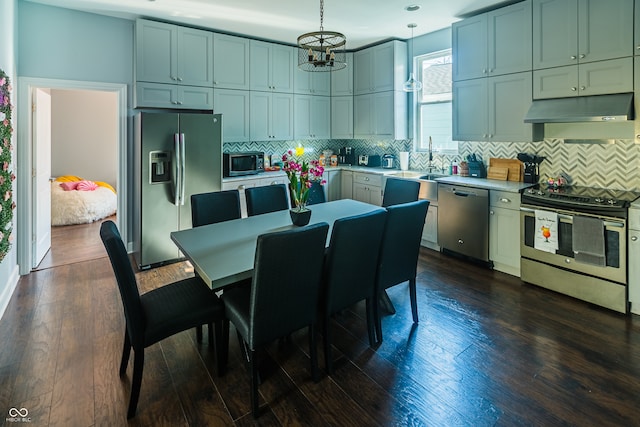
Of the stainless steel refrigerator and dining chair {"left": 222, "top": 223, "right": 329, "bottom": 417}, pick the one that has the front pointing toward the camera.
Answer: the stainless steel refrigerator

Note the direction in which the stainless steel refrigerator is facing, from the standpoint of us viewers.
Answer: facing the viewer

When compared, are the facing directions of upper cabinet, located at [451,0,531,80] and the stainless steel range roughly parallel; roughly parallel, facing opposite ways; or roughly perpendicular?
roughly parallel

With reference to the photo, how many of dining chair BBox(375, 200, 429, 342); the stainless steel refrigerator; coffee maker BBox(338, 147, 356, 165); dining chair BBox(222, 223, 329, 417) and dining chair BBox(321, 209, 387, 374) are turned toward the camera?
2

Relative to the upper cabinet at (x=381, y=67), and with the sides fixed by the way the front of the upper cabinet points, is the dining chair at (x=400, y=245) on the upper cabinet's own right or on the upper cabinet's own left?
on the upper cabinet's own left

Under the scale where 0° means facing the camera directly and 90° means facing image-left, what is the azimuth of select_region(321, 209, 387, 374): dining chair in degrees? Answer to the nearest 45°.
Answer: approximately 135°

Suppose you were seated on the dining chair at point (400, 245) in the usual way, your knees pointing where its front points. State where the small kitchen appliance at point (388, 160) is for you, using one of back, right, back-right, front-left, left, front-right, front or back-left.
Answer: front-right

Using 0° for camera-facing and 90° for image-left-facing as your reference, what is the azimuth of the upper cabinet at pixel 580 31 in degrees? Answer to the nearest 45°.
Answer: approximately 45°

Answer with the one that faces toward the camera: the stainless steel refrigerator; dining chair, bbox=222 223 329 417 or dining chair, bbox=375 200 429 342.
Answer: the stainless steel refrigerator

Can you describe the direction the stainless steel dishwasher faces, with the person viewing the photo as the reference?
facing the viewer and to the left of the viewer

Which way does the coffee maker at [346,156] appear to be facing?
toward the camera
